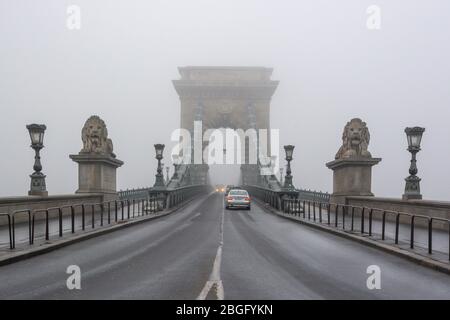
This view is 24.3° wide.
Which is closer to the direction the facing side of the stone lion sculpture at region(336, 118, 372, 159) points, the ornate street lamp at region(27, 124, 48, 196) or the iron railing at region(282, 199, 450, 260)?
the iron railing

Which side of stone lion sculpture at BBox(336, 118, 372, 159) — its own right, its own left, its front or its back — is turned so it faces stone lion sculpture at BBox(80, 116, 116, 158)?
right

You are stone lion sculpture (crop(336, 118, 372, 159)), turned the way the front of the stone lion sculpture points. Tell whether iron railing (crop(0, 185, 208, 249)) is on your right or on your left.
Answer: on your right

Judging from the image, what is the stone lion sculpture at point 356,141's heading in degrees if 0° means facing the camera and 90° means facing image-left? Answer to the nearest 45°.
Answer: approximately 0°

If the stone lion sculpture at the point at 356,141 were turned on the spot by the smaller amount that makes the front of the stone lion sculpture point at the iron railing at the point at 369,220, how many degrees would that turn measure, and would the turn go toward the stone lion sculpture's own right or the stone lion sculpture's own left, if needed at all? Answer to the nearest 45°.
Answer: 0° — it already faces it

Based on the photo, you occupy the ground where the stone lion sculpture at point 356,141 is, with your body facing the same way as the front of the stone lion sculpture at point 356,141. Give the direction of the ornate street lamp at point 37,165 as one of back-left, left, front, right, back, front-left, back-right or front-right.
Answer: front-right

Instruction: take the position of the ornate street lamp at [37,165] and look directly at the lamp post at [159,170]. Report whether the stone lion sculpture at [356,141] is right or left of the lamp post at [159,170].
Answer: right
